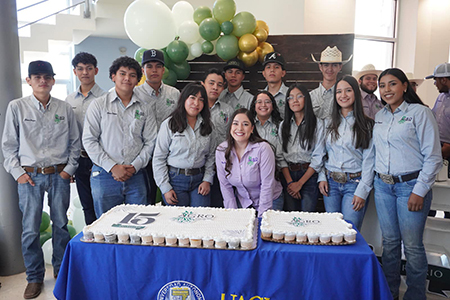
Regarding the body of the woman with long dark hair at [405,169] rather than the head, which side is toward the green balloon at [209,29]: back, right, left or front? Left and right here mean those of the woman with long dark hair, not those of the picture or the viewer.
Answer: right

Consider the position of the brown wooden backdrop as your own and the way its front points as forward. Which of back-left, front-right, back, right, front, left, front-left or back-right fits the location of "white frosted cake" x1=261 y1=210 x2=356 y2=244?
front

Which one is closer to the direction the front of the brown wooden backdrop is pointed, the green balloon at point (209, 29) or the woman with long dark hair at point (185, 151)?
the woman with long dark hair

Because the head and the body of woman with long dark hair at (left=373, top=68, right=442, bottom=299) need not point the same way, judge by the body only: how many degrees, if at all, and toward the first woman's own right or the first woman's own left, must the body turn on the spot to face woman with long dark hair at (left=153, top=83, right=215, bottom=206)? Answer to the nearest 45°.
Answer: approximately 45° to the first woman's own right

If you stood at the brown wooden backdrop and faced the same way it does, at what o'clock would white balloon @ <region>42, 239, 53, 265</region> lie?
The white balloon is roughly at 2 o'clock from the brown wooden backdrop.

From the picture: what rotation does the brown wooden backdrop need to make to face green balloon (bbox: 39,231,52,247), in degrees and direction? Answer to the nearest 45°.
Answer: approximately 45° to its right

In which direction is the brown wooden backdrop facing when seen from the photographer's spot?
facing the viewer

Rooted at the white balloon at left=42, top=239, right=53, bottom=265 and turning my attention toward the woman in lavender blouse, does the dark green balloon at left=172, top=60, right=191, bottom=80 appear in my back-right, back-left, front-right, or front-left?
front-left

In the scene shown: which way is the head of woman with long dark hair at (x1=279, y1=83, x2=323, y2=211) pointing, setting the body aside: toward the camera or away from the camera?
toward the camera

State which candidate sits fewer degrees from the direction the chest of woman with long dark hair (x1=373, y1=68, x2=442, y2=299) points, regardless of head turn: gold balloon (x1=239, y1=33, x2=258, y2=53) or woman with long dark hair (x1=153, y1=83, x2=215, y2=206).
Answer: the woman with long dark hair

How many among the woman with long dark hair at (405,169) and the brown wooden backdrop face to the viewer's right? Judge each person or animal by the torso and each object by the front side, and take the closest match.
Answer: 0

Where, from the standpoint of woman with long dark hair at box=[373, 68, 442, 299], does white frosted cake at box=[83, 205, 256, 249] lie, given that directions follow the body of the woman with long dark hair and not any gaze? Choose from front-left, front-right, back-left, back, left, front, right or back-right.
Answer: front

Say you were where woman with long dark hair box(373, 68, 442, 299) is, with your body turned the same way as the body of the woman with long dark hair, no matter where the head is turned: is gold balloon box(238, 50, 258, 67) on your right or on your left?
on your right

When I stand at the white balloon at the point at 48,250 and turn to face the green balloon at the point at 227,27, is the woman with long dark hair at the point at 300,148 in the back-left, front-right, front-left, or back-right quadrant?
front-right

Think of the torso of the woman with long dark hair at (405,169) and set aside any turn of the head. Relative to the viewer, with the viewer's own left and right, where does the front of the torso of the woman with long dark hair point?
facing the viewer and to the left of the viewer
